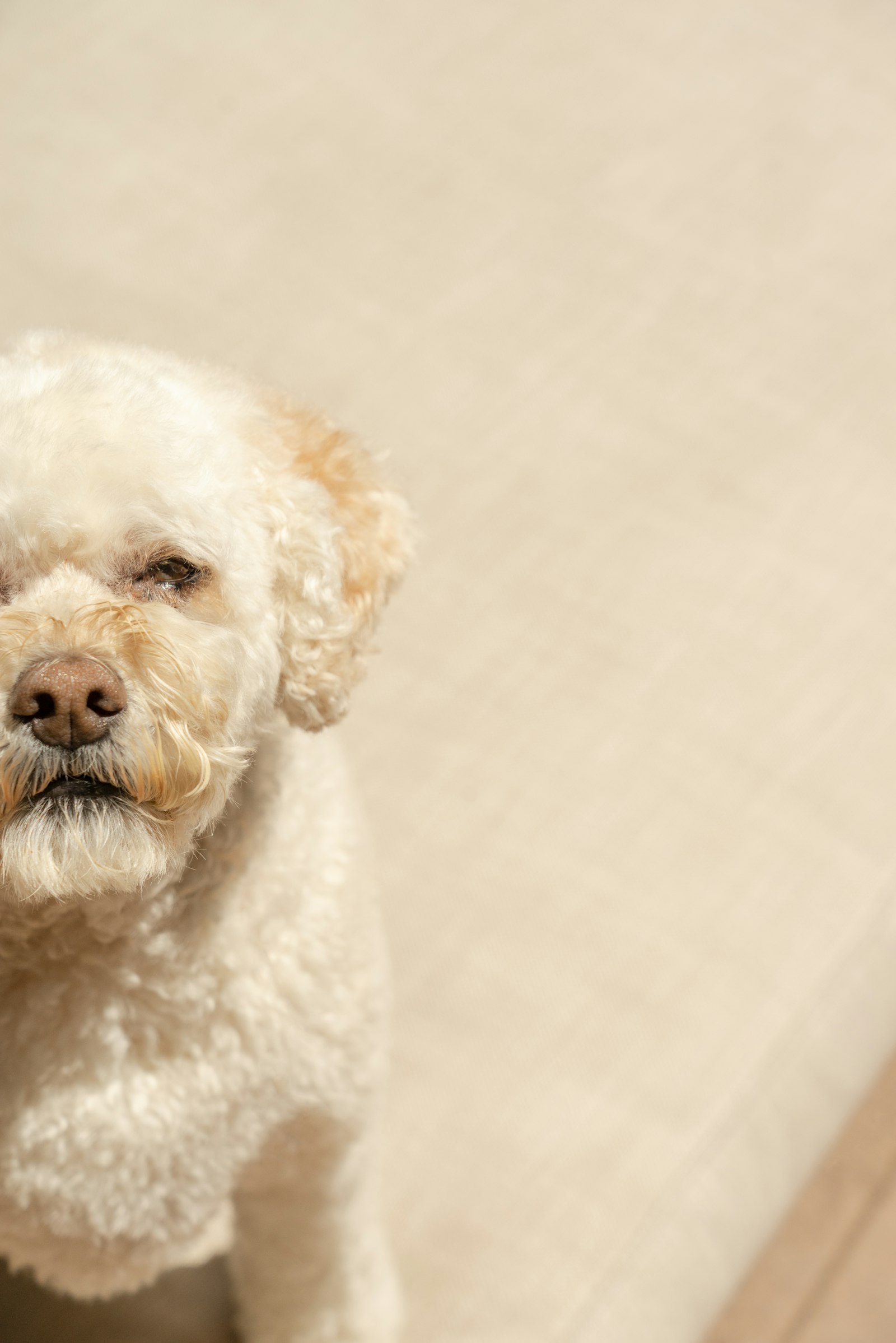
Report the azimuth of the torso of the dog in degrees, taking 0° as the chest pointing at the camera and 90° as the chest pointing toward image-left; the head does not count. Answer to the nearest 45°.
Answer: approximately 0°
